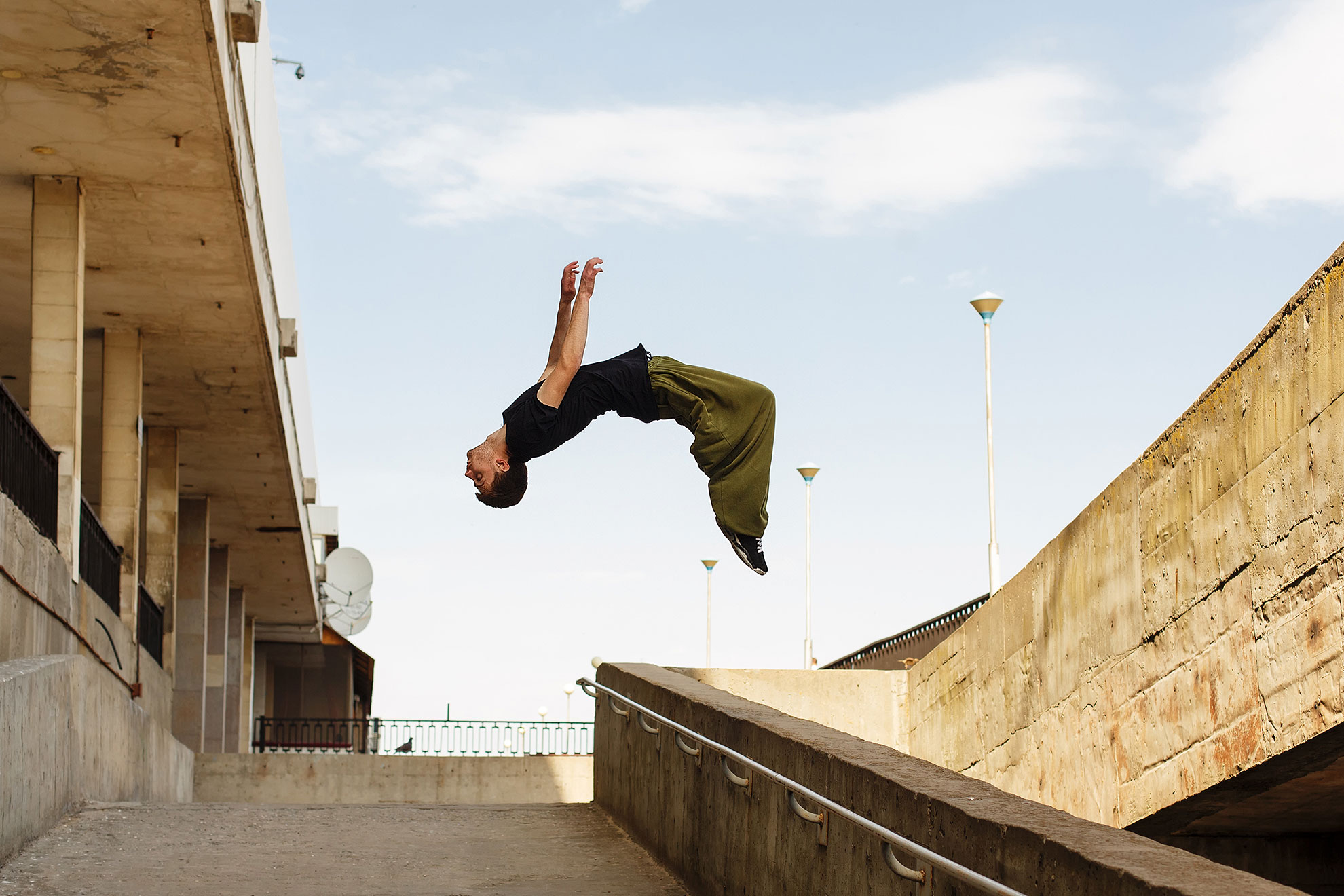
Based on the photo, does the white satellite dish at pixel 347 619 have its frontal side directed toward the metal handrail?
yes

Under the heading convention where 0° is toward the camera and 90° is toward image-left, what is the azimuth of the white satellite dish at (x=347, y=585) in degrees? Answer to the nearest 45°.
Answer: approximately 0°
